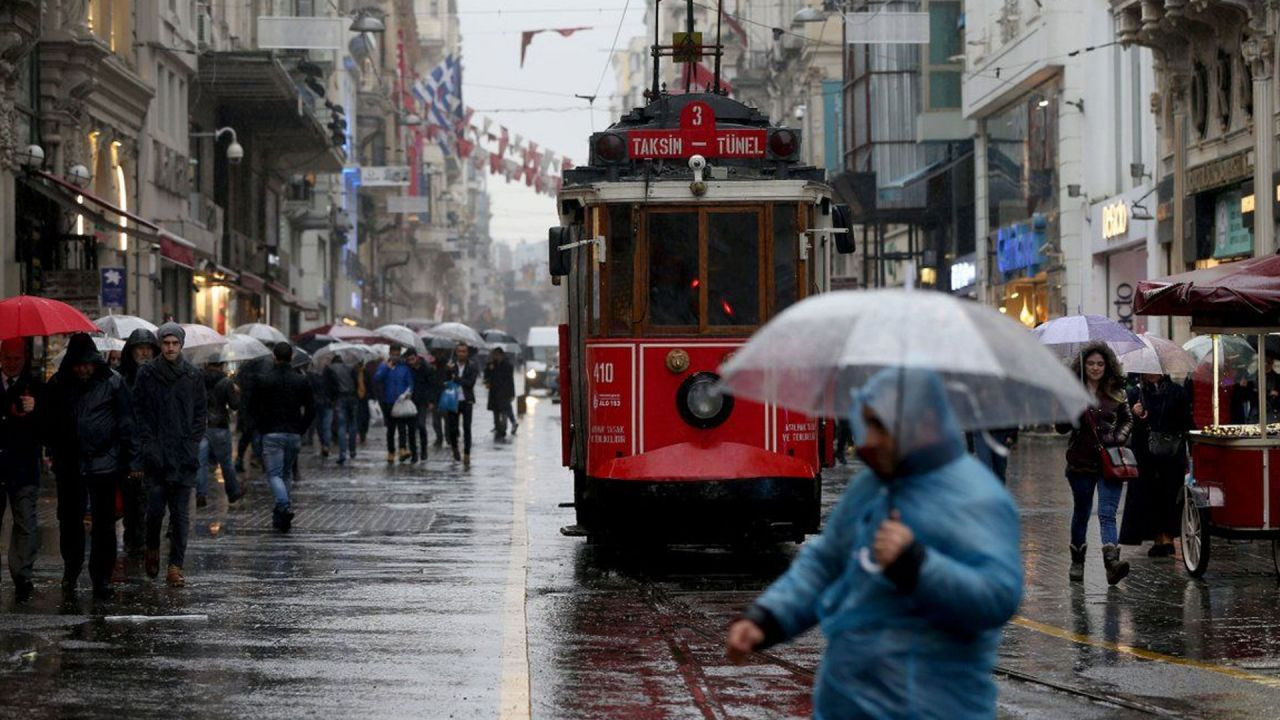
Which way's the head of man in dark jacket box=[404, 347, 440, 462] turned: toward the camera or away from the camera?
toward the camera

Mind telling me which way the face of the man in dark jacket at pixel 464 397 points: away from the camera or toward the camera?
toward the camera

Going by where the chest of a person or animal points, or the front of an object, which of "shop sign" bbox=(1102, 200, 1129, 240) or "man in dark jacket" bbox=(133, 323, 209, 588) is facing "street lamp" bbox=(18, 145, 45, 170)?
the shop sign

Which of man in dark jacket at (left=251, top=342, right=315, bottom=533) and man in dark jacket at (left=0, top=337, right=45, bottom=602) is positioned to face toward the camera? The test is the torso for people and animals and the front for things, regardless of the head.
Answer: man in dark jacket at (left=0, top=337, right=45, bottom=602)

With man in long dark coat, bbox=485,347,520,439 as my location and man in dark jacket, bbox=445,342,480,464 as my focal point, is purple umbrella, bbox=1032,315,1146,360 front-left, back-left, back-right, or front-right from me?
front-left

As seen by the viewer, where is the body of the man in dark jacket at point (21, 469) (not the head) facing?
toward the camera

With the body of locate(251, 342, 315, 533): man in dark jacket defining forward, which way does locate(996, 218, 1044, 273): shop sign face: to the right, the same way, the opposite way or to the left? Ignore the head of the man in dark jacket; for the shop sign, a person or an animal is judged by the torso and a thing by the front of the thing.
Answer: to the left

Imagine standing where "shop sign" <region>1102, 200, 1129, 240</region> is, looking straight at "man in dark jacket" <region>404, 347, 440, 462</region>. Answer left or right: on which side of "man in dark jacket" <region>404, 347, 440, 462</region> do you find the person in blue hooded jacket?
left

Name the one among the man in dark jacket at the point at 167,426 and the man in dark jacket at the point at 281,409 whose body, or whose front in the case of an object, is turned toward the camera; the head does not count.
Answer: the man in dark jacket at the point at 167,426

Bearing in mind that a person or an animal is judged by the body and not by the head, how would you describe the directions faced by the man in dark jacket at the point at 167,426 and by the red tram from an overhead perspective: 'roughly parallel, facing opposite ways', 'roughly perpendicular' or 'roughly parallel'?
roughly parallel

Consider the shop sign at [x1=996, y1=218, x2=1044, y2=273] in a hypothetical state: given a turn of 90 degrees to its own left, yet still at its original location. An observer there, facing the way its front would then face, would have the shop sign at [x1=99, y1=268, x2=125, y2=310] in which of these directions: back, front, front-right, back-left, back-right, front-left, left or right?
right

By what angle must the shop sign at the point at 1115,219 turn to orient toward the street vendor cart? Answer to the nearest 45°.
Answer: approximately 45° to its left

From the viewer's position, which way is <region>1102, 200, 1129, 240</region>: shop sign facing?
facing the viewer and to the left of the viewer

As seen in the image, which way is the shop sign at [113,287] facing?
toward the camera

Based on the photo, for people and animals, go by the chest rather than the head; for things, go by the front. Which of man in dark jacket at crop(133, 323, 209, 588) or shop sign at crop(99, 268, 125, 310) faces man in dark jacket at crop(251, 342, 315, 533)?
the shop sign

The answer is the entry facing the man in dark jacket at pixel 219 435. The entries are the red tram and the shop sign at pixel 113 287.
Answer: the shop sign

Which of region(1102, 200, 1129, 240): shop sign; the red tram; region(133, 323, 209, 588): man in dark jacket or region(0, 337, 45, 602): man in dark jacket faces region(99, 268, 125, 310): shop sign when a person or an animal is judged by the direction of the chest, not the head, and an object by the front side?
region(1102, 200, 1129, 240): shop sign

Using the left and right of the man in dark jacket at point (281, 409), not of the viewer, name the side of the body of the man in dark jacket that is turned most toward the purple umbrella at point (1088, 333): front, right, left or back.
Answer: right
